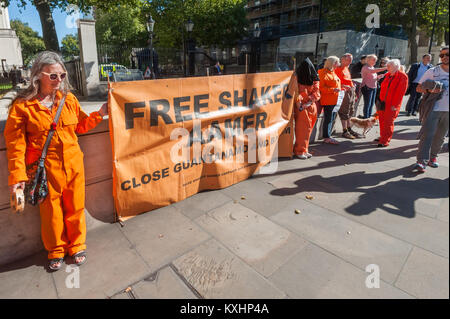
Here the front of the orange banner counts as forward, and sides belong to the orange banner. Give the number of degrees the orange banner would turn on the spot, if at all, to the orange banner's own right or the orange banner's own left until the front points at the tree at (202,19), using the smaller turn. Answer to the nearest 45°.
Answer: approximately 135° to the orange banner's own left

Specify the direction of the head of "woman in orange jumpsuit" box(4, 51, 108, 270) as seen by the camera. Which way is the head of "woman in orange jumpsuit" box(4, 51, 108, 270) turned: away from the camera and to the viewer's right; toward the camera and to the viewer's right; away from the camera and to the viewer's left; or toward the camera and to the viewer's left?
toward the camera and to the viewer's right

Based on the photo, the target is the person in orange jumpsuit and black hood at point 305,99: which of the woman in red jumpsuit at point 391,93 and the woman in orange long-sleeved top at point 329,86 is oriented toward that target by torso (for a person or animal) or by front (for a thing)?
the woman in red jumpsuit at point 391,93

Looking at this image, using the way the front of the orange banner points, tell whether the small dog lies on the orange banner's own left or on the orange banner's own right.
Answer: on the orange banner's own left
